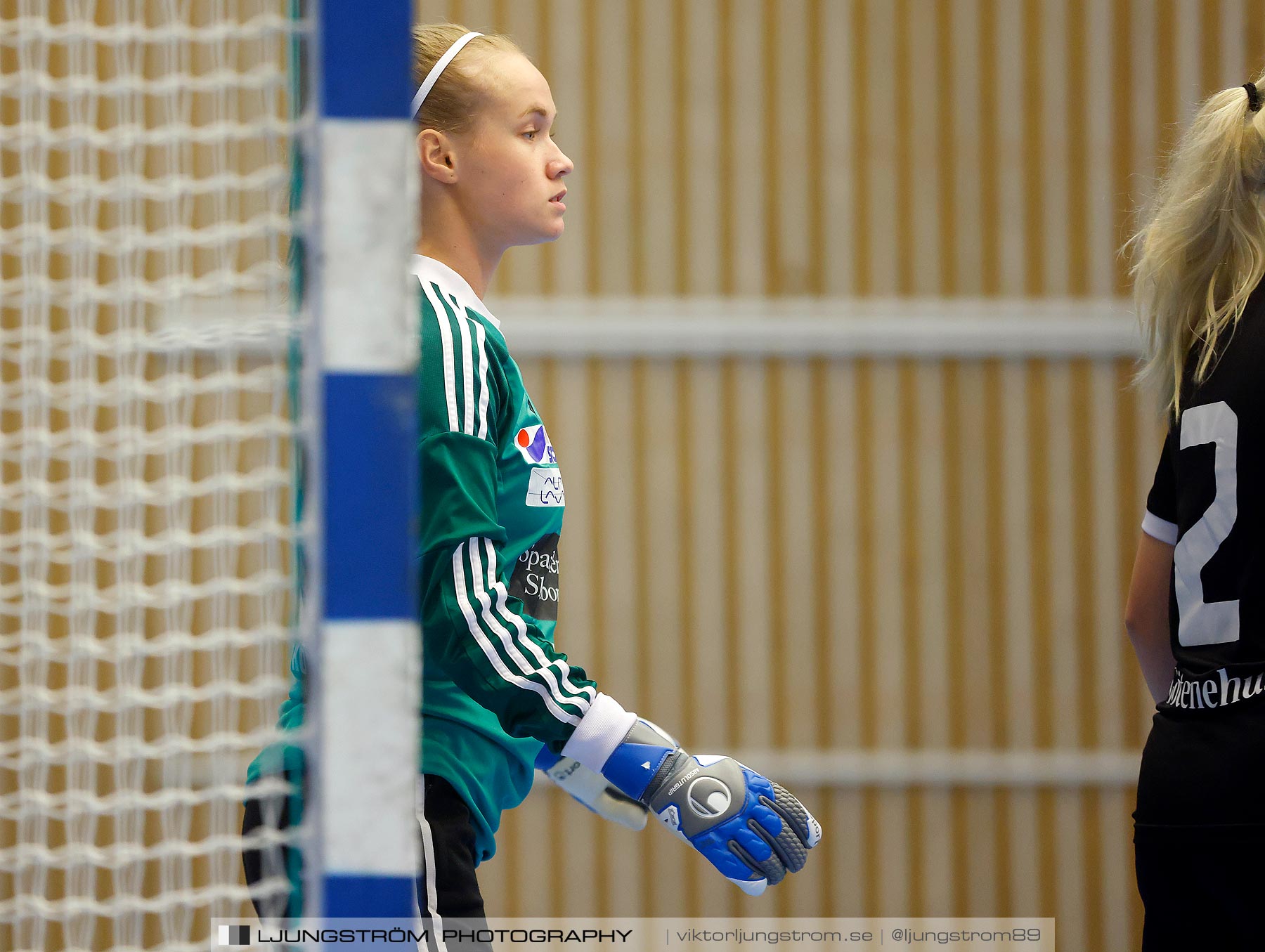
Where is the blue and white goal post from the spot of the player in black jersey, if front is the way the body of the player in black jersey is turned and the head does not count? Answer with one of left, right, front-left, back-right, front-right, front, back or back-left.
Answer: back-left

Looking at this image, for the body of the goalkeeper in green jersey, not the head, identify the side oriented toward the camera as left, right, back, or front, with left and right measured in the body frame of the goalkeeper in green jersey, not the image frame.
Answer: right

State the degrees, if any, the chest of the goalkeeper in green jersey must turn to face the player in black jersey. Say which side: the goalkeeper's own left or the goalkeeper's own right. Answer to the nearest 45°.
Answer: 0° — they already face them

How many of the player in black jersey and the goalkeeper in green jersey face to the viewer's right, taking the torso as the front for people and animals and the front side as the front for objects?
1

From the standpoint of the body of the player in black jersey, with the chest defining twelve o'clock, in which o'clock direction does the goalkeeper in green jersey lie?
The goalkeeper in green jersey is roughly at 8 o'clock from the player in black jersey.

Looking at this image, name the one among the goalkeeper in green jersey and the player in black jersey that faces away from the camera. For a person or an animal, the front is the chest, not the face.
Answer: the player in black jersey

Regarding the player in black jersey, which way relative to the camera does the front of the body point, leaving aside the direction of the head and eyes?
away from the camera
